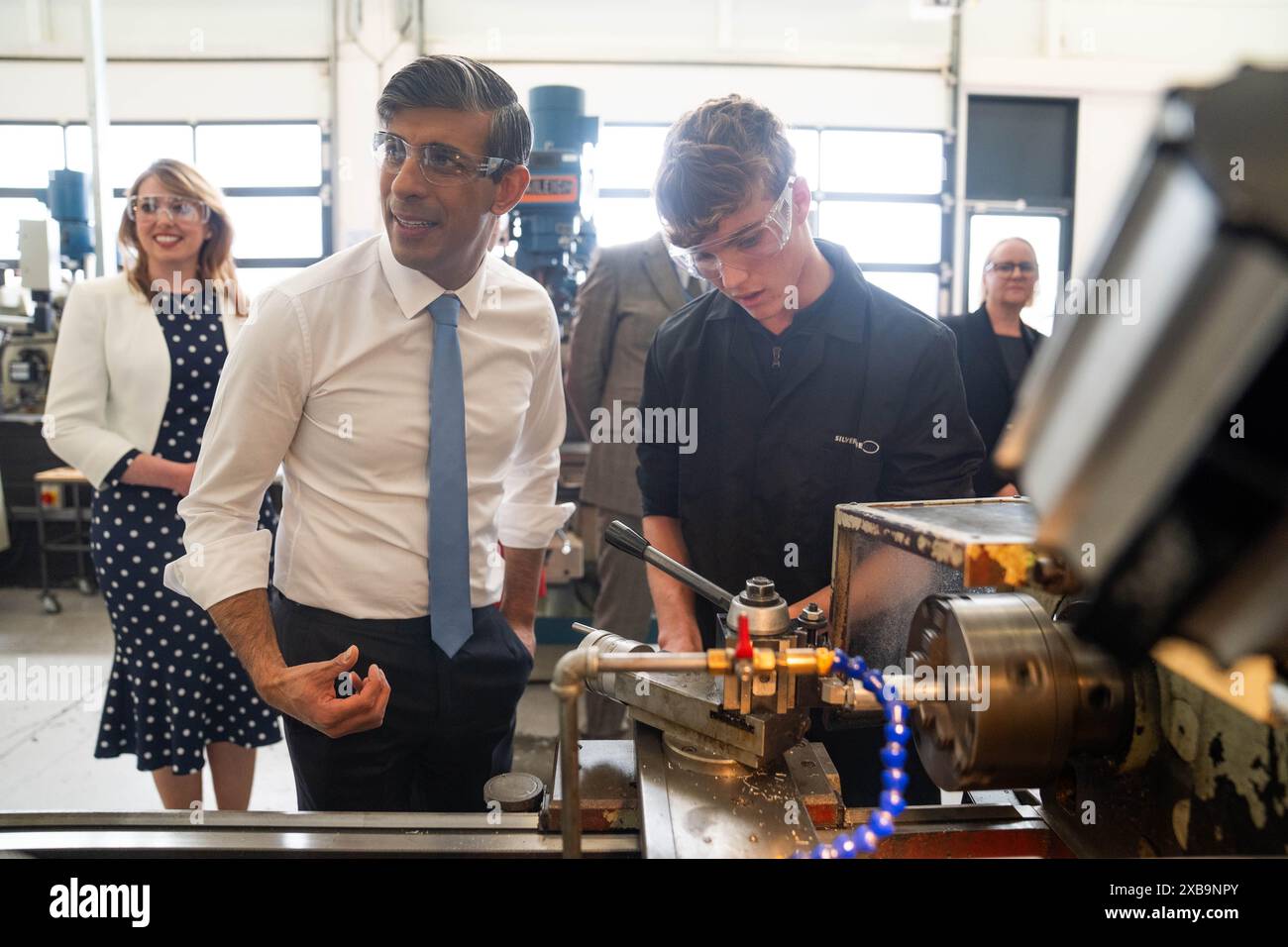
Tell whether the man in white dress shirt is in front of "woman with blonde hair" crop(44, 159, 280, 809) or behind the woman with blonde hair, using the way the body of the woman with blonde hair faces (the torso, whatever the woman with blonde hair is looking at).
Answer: in front

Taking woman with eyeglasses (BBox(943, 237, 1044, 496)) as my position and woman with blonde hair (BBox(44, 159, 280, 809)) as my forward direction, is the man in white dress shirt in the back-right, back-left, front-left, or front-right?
front-left

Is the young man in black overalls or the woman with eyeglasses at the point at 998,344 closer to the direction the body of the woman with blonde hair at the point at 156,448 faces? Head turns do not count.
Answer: the young man in black overalls

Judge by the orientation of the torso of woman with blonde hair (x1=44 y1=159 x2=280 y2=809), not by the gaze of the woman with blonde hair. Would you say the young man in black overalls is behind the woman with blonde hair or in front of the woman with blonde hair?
in front

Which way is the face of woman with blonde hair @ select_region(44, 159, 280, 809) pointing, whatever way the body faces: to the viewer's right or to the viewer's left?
to the viewer's right

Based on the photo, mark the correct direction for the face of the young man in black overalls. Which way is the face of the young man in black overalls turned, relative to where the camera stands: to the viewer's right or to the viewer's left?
to the viewer's left

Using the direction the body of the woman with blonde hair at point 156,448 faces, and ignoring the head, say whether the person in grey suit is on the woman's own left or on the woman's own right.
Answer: on the woman's own left

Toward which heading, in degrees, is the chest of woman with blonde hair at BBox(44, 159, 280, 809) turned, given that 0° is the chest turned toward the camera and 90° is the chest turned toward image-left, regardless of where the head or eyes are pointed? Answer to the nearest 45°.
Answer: approximately 315°
